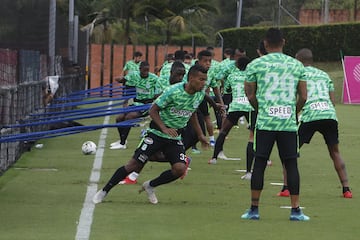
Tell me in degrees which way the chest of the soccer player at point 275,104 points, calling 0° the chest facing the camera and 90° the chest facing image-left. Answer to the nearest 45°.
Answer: approximately 180°

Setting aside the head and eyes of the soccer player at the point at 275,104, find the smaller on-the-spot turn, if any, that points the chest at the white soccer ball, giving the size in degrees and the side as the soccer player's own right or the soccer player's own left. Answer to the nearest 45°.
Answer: approximately 45° to the soccer player's own left

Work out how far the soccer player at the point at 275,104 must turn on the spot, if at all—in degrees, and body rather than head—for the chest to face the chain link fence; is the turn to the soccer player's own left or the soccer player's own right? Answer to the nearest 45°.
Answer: approximately 45° to the soccer player's own left

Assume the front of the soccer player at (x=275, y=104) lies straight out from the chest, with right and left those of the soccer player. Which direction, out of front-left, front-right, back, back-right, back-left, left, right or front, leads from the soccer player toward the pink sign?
front

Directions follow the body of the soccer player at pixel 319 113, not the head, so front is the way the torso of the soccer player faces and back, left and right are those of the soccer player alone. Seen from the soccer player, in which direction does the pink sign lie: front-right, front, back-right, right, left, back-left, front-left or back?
front

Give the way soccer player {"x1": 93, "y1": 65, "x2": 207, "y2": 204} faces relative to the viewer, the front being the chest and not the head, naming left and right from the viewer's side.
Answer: facing the viewer and to the right of the viewer

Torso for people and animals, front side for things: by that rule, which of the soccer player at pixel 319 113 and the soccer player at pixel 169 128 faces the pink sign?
the soccer player at pixel 319 113

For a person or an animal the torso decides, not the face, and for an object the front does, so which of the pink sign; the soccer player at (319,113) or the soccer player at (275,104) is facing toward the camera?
the pink sign

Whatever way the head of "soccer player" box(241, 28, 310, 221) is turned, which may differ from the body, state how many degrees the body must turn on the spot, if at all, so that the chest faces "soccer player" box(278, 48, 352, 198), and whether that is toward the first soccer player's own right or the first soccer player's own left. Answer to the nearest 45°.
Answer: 0° — they already face them

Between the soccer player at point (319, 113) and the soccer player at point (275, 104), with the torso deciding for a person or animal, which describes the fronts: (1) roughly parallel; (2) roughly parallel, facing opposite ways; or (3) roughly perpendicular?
roughly parallel

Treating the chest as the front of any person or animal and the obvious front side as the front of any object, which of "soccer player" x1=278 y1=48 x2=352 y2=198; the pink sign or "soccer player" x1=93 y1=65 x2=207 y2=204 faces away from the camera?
"soccer player" x1=278 y1=48 x2=352 y2=198

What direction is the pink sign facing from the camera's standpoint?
toward the camera

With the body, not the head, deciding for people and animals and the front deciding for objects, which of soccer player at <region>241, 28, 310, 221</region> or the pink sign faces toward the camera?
the pink sign

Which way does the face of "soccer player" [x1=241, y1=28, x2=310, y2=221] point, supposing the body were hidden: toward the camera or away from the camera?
away from the camera

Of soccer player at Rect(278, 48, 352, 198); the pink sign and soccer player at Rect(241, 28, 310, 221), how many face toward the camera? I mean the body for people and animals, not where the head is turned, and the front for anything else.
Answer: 1

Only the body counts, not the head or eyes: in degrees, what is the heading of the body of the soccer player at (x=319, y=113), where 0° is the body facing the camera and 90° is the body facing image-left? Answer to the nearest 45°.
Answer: approximately 180°
